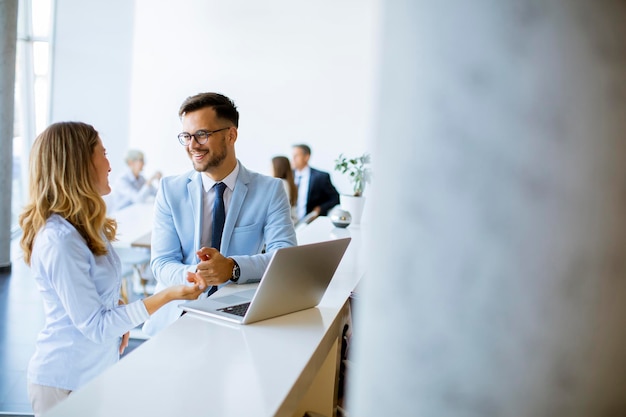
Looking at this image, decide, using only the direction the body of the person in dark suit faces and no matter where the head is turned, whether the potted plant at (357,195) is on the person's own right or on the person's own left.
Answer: on the person's own left

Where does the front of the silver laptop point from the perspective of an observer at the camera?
facing away from the viewer and to the left of the viewer

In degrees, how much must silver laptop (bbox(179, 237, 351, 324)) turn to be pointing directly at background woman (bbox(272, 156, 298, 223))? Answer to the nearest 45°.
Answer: approximately 45° to its right

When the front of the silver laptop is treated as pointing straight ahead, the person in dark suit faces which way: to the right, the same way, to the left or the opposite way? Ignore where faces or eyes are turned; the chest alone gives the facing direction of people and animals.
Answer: to the left

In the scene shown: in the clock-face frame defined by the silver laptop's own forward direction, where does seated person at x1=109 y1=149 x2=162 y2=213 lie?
The seated person is roughly at 1 o'clock from the silver laptop.

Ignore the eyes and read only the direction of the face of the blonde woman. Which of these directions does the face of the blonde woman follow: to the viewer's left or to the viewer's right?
to the viewer's right

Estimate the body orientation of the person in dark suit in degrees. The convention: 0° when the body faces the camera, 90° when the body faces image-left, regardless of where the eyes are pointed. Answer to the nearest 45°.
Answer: approximately 45°
